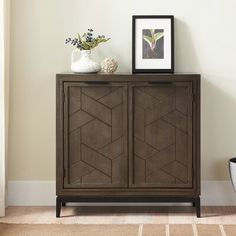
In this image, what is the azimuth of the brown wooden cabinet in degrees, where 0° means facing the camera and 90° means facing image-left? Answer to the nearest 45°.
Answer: approximately 0°

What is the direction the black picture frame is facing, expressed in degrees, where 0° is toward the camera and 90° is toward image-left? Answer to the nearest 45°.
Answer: approximately 0°

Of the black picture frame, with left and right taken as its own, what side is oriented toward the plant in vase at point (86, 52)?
right
